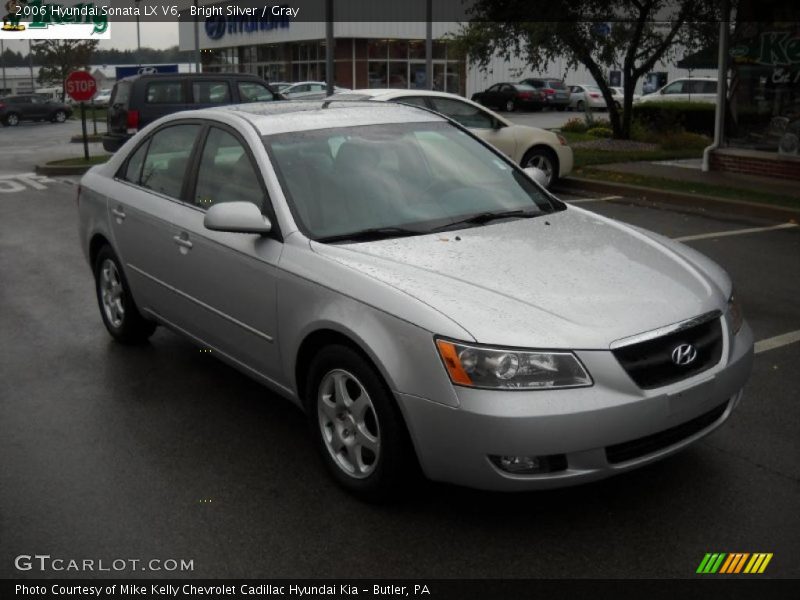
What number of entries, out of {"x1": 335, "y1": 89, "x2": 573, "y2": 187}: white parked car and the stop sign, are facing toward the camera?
1

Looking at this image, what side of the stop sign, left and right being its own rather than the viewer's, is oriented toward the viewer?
front

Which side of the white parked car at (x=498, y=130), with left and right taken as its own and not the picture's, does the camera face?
right

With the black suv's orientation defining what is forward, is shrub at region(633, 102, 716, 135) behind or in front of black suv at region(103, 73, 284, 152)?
in front

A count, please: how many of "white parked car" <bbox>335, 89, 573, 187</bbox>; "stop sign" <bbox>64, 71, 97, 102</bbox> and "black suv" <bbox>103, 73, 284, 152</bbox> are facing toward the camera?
1

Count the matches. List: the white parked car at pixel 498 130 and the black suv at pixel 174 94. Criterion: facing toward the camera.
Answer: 0

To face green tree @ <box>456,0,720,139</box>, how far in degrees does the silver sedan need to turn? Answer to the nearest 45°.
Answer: approximately 135° to its left

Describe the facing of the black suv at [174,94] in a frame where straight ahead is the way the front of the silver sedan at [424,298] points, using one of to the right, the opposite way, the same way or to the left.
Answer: to the left

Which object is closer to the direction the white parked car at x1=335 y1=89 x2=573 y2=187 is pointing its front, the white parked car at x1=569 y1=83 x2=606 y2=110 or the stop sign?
the white parked car

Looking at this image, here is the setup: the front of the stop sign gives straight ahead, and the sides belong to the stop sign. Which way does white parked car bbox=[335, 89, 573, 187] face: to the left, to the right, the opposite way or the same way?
to the left

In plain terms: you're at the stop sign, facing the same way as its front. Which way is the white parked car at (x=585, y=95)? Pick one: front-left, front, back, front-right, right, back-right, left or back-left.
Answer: back-left

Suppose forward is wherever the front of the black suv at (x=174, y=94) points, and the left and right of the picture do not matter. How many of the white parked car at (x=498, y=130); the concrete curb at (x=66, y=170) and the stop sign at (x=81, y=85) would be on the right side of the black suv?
1

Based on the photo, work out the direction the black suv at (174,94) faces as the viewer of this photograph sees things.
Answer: facing away from the viewer and to the right of the viewer

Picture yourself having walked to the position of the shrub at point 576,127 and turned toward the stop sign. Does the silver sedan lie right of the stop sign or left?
left

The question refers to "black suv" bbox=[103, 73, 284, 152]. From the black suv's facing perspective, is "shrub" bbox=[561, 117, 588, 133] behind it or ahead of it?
ahead

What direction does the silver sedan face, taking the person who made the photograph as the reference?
facing the viewer and to the right of the viewer
